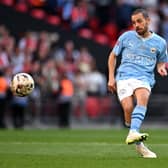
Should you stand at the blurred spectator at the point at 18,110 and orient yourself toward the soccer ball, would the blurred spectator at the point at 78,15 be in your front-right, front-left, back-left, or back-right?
back-left

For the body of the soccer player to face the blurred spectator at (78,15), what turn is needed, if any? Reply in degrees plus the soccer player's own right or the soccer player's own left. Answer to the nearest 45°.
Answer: approximately 180°

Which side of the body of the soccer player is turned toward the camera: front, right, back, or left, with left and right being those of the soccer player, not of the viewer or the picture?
front

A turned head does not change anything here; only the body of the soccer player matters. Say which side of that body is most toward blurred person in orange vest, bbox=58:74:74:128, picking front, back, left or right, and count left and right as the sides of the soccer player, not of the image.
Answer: back

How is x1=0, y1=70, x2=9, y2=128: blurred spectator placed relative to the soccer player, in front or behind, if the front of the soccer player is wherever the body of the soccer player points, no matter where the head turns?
behind

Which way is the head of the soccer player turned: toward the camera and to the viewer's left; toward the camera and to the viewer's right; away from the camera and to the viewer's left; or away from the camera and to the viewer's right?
toward the camera and to the viewer's left

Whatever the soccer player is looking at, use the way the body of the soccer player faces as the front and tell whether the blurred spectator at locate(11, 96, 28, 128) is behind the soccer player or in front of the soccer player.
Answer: behind
